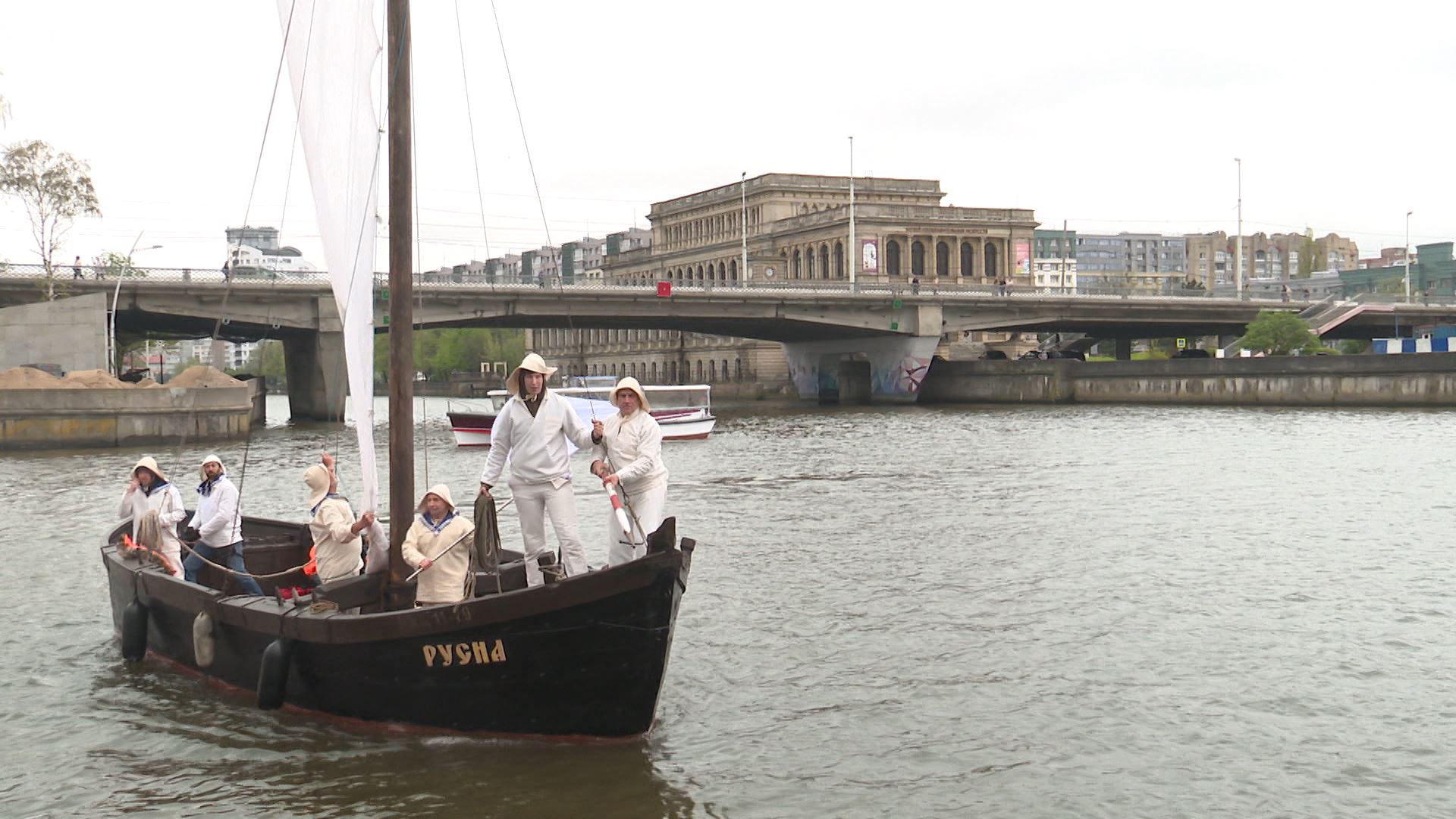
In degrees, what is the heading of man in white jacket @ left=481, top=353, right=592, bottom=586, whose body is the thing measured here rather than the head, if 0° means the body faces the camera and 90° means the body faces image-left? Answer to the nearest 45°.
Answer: approximately 0°

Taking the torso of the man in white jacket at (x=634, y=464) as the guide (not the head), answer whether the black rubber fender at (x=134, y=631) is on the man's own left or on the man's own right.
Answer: on the man's own right

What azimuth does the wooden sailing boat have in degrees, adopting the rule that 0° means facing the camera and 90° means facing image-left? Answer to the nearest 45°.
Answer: approximately 315°

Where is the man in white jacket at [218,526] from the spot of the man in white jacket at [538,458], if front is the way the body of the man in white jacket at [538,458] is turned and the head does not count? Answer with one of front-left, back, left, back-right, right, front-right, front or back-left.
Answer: back-right

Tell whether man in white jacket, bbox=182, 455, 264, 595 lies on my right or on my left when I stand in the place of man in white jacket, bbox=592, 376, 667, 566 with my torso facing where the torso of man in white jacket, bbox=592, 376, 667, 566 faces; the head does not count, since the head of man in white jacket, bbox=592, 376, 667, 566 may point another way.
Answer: on my right

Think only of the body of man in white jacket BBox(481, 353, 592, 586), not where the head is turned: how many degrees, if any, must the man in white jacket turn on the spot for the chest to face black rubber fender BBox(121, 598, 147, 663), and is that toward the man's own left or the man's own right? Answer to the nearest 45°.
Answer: approximately 135° to the man's own right
